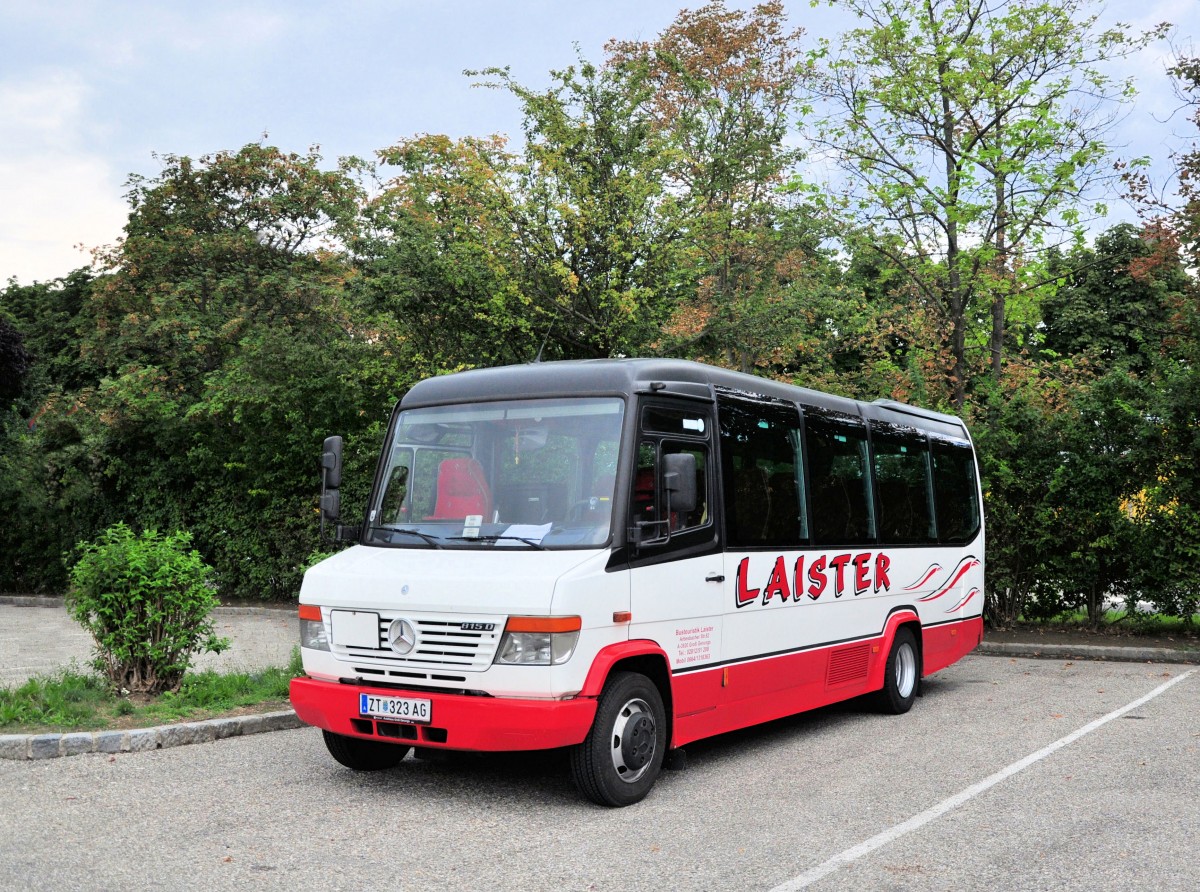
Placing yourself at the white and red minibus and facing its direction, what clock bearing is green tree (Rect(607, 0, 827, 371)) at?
The green tree is roughly at 5 o'clock from the white and red minibus.

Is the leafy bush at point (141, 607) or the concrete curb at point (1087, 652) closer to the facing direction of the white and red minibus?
the leafy bush

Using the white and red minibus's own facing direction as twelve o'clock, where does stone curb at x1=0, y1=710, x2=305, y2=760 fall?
The stone curb is roughly at 2 o'clock from the white and red minibus.

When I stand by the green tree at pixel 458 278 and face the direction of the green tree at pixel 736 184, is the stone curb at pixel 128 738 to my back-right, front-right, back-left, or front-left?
back-right

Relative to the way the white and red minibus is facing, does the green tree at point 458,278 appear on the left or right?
on its right

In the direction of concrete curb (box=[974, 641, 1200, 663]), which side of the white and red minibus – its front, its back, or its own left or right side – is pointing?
back

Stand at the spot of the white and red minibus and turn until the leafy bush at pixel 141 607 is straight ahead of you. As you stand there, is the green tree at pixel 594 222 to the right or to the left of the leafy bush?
right

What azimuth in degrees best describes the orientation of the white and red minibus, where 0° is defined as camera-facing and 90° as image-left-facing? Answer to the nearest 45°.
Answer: approximately 45°

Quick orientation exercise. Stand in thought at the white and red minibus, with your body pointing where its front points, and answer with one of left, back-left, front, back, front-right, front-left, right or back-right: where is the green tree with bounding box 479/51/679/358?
back-right
